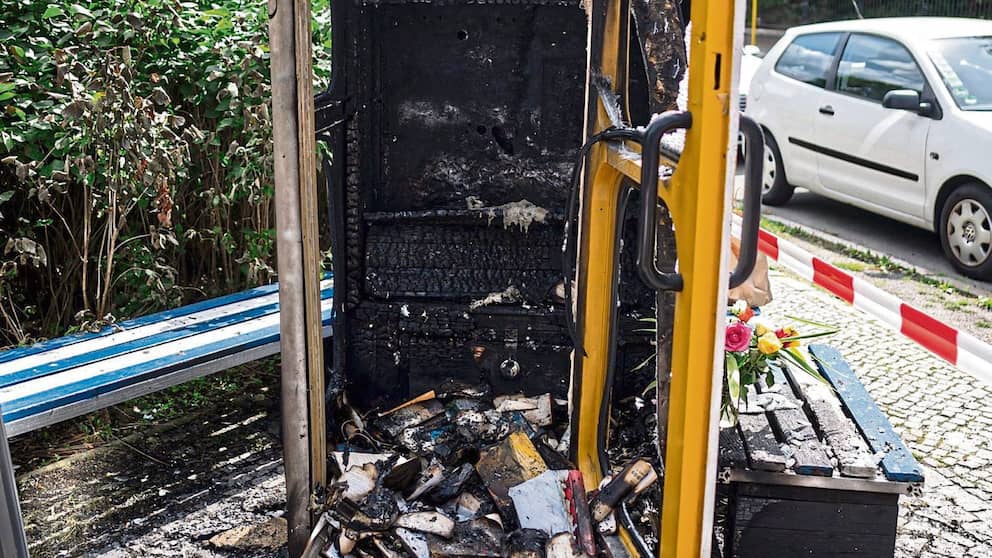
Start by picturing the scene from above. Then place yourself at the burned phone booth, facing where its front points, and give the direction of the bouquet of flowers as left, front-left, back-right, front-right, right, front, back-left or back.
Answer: front-left

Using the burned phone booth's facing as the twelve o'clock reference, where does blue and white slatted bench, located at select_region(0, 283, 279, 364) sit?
The blue and white slatted bench is roughly at 3 o'clock from the burned phone booth.

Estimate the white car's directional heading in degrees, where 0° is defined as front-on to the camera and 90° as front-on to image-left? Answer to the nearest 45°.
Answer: approximately 315°

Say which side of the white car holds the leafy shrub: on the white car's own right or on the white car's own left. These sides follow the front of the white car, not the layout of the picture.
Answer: on the white car's own right

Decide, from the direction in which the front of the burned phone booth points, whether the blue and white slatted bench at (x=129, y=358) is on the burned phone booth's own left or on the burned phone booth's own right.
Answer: on the burned phone booth's own right

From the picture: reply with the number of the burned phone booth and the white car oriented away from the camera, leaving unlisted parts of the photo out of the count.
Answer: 0

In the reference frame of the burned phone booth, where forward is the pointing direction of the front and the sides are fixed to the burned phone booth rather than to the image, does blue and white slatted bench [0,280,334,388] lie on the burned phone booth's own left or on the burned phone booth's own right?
on the burned phone booth's own right

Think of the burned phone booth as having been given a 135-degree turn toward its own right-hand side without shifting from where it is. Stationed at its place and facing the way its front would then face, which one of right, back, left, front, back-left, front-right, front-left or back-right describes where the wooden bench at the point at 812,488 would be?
back

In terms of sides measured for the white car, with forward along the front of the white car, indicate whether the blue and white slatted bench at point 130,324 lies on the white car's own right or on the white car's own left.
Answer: on the white car's own right

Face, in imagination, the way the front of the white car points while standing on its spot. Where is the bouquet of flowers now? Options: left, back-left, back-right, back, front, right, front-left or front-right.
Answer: front-right

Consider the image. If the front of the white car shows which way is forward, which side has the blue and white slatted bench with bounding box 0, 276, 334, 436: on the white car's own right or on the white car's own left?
on the white car's own right
